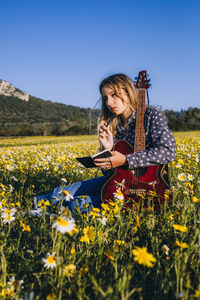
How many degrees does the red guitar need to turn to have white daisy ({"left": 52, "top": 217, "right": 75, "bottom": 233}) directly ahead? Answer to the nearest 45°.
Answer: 0° — it already faces it

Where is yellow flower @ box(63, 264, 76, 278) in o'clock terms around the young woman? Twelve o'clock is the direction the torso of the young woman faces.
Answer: The yellow flower is roughly at 11 o'clock from the young woman.

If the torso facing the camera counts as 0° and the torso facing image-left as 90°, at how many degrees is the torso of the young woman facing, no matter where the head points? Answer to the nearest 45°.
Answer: approximately 45°

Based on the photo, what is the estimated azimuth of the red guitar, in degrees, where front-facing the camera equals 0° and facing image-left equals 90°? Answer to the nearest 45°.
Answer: approximately 0°
